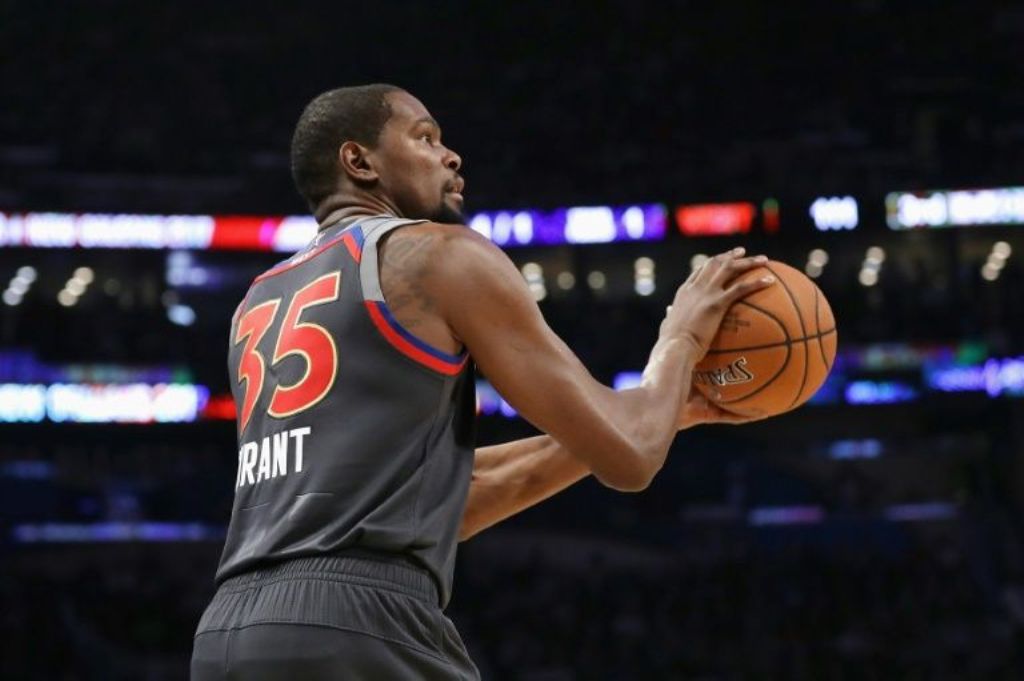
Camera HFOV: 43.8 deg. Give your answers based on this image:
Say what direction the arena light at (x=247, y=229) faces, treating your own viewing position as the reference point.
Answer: facing the viewer

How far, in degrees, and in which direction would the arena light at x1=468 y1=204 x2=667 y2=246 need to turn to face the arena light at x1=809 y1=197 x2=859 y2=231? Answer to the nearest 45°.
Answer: approximately 90° to its left

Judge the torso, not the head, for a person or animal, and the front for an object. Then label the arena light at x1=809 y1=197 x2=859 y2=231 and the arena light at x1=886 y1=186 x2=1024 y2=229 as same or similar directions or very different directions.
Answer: same or similar directions

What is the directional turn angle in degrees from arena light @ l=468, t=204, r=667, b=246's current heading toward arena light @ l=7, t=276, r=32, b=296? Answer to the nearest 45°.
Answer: approximately 90° to its right

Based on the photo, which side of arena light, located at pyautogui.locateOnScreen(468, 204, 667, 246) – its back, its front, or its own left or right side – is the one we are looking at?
front

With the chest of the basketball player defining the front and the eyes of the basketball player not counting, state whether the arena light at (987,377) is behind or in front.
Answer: in front

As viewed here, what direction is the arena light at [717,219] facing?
toward the camera

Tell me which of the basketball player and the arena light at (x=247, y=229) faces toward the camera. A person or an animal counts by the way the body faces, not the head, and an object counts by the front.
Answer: the arena light

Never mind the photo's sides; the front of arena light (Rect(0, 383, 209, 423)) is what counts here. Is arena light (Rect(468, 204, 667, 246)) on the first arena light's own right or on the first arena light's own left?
on the first arena light's own left

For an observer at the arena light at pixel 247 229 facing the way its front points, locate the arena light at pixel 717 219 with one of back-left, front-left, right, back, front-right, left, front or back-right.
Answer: left

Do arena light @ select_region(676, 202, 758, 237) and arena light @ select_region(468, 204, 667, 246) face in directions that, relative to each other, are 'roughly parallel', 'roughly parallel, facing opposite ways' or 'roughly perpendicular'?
roughly parallel

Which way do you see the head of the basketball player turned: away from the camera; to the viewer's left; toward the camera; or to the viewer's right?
to the viewer's right

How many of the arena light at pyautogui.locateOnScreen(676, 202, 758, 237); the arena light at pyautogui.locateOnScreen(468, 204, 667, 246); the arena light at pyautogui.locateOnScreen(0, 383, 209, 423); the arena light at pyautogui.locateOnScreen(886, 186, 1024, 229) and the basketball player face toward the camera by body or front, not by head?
4

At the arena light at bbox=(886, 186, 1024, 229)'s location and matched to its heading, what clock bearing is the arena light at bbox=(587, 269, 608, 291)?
the arena light at bbox=(587, 269, 608, 291) is roughly at 3 o'clock from the arena light at bbox=(886, 186, 1024, 229).
